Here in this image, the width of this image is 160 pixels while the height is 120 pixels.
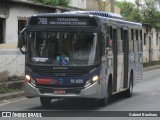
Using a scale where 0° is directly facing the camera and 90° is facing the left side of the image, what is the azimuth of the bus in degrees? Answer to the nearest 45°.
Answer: approximately 0°
